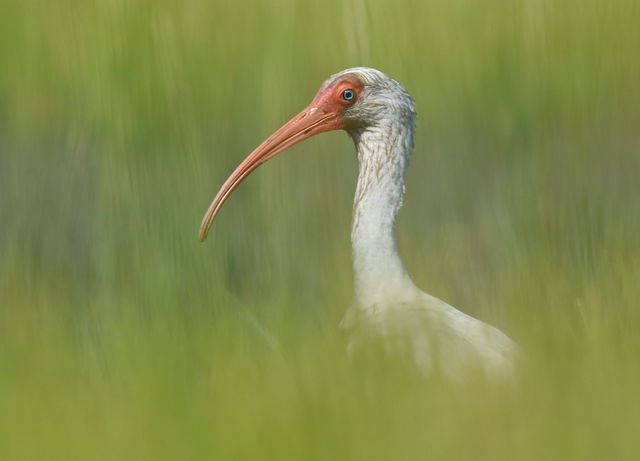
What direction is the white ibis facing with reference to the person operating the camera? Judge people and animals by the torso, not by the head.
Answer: facing to the left of the viewer
